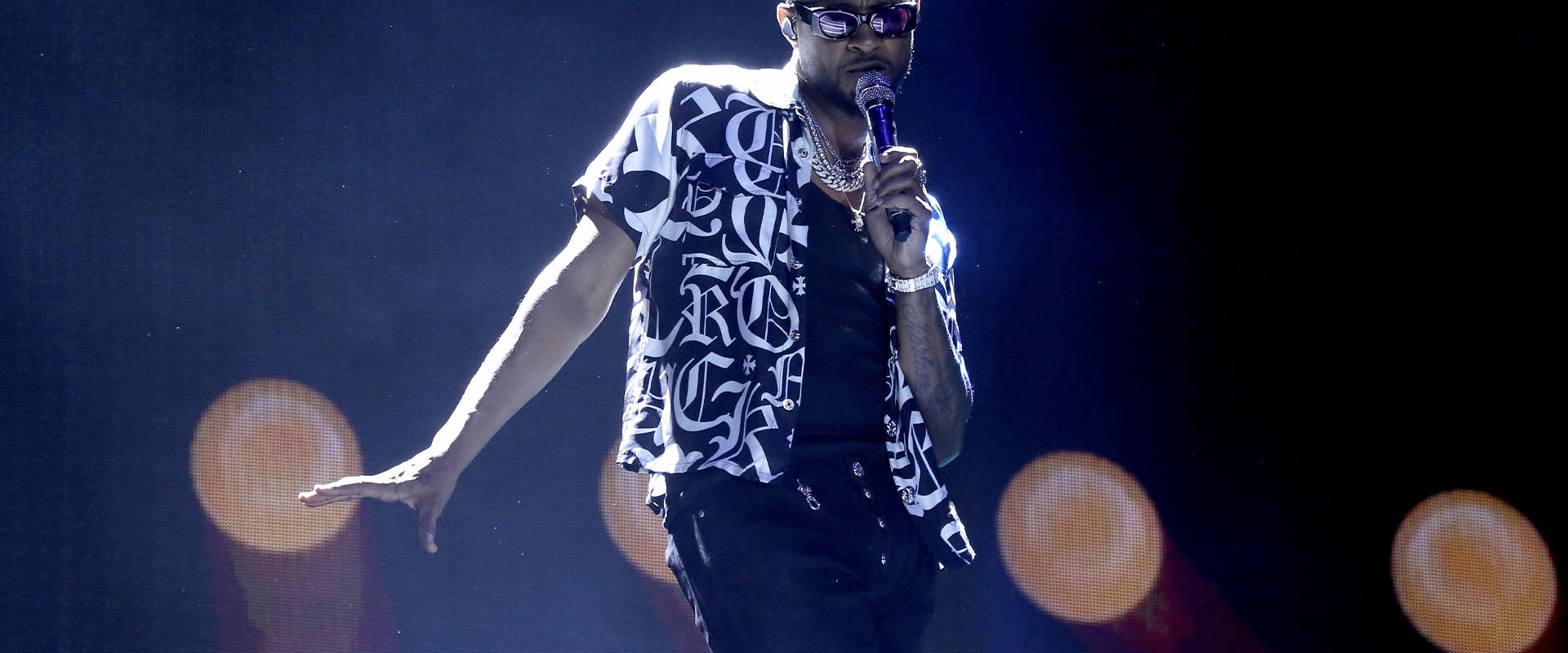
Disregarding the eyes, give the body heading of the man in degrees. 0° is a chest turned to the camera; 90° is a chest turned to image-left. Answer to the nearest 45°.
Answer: approximately 315°
